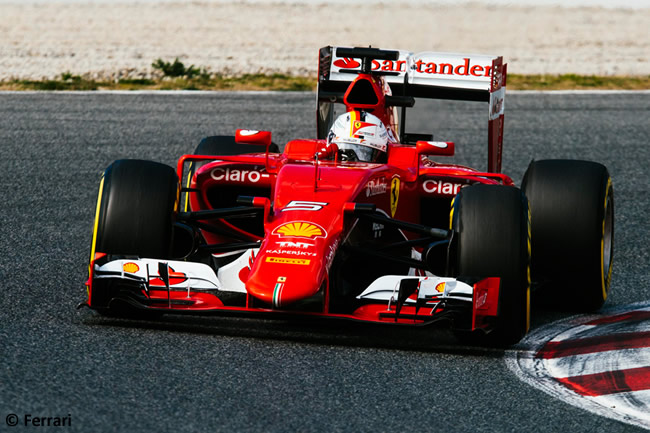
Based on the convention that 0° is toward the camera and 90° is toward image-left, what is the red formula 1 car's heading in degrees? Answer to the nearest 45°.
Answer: approximately 0°
